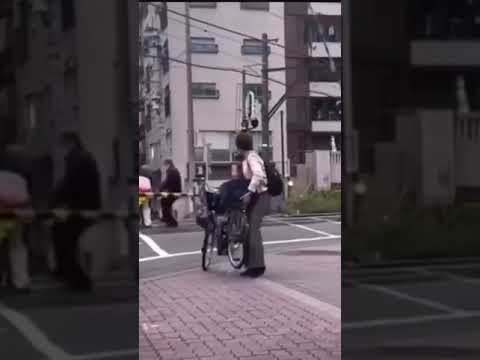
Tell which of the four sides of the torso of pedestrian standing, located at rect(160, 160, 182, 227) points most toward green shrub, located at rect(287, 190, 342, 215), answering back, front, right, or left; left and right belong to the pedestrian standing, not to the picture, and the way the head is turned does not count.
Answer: back

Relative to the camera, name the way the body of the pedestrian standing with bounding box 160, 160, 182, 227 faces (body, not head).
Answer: to the viewer's left
